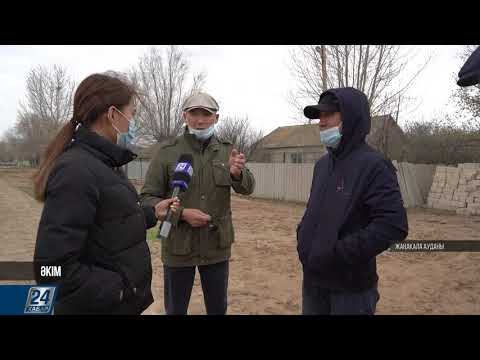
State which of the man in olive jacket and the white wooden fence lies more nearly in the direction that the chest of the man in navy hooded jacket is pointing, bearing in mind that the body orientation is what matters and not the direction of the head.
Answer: the man in olive jacket

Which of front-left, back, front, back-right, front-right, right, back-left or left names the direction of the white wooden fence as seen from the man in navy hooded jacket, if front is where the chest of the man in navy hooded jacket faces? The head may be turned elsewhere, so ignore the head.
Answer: back-right

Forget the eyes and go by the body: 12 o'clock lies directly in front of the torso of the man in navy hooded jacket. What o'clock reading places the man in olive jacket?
The man in olive jacket is roughly at 2 o'clock from the man in navy hooded jacket.

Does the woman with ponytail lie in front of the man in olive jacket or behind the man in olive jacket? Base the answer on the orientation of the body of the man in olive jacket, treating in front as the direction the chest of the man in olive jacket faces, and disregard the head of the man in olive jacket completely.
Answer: in front

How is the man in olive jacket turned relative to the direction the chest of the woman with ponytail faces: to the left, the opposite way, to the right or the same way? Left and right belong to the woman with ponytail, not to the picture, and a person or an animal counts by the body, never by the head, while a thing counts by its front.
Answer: to the right

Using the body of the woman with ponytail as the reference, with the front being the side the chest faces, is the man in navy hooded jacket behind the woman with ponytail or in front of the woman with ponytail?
in front

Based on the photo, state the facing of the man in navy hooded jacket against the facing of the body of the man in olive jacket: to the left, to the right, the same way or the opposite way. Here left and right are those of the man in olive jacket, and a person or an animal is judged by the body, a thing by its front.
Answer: to the right

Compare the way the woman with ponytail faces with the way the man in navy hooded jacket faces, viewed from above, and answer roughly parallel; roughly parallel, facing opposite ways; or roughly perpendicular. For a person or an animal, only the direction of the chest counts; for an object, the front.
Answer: roughly parallel, facing opposite ways

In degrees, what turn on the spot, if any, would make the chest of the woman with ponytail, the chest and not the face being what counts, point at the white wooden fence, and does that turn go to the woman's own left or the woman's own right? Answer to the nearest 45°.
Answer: approximately 45° to the woman's own left

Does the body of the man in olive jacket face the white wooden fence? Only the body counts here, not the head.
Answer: no

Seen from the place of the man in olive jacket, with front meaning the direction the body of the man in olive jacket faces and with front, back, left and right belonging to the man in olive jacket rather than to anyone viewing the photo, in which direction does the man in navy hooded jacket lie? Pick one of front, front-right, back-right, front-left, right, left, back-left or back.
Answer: front-left

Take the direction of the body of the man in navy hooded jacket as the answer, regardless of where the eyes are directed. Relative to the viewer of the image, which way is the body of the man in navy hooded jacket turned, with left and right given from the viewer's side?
facing the viewer and to the left of the viewer

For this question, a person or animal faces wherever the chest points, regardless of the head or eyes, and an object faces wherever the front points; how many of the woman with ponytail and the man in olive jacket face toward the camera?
1

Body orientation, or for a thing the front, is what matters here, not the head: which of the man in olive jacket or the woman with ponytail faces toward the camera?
the man in olive jacket

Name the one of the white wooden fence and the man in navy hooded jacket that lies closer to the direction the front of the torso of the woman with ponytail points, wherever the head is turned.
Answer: the man in navy hooded jacket

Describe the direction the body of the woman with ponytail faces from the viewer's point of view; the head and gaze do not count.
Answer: to the viewer's right

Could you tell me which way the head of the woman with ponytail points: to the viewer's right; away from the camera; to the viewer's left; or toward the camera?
to the viewer's right

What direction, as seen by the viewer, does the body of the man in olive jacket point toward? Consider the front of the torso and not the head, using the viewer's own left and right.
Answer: facing the viewer

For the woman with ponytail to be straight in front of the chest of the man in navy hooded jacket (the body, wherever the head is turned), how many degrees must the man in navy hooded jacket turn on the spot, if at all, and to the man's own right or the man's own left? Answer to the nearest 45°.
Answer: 0° — they already face them

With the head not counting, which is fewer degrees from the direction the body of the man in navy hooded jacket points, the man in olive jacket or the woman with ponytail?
the woman with ponytail
